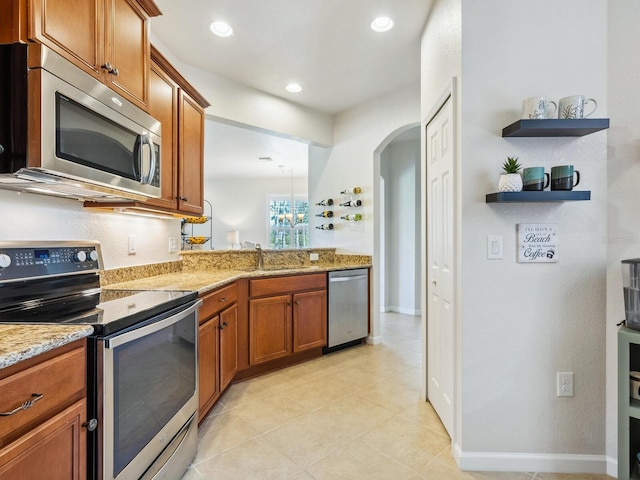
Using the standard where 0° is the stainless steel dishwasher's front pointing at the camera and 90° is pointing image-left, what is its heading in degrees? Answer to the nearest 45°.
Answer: approximately 315°

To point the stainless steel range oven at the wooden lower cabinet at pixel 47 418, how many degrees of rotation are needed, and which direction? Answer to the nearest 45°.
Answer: approximately 90° to its right

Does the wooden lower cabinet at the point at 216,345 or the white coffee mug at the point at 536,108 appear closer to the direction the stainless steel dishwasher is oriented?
the white coffee mug

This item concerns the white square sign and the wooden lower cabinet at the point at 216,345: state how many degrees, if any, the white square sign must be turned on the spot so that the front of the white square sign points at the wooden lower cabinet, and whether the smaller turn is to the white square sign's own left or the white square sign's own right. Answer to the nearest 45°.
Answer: approximately 90° to the white square sign's own right

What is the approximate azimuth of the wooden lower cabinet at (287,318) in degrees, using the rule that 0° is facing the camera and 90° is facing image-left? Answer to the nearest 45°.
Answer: approximately 315°

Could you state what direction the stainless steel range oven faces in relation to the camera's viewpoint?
facing the viewer and to the right of the viewer
